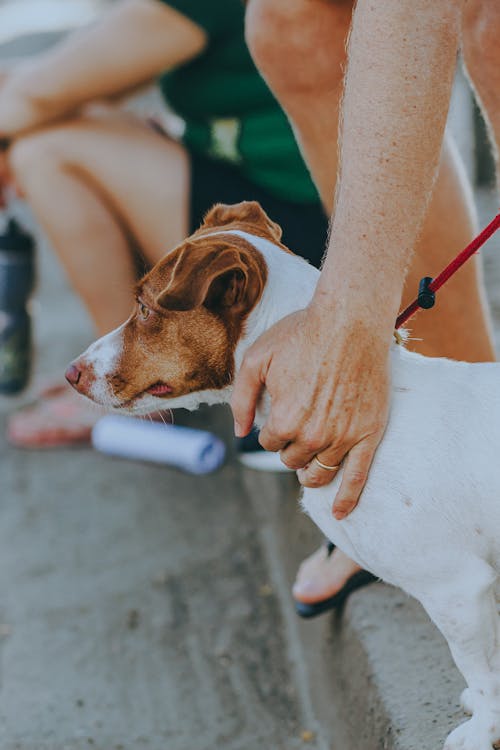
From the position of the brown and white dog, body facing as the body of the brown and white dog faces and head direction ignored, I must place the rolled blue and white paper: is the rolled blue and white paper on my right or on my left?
on my right

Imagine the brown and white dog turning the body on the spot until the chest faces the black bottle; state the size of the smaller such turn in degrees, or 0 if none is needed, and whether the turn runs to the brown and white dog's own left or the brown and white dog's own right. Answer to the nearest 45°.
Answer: approximately 45° to the brown and white dog's own right

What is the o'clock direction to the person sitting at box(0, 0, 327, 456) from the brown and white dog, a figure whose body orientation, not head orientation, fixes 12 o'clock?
The person sitting is roughly at 2 o'clock from the brown and white dog.

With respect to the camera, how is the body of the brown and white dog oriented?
to the viewer's left

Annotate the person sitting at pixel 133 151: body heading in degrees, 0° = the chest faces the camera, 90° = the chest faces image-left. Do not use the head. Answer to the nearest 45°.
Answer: approximately 90°

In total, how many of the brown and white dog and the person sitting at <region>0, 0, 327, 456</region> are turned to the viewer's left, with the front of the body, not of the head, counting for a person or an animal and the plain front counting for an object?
2

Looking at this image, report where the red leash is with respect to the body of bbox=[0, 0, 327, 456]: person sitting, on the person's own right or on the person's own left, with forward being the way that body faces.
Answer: on the person's own left
